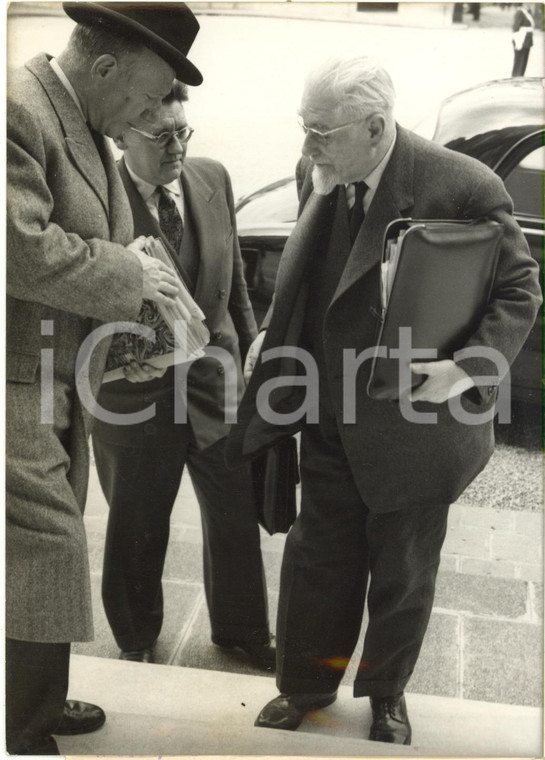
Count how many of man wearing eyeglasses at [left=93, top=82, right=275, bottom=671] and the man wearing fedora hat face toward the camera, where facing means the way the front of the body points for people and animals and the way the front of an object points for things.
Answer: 1

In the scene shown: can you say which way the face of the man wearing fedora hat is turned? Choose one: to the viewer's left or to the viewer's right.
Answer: to the viewer's right

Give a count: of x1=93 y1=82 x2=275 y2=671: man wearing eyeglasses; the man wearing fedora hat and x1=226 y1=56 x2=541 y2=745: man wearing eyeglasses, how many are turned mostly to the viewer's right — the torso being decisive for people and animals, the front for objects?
1

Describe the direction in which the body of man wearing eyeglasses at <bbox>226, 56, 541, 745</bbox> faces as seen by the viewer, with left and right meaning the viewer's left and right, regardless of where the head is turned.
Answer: facing the viewer and to the left of the viewer

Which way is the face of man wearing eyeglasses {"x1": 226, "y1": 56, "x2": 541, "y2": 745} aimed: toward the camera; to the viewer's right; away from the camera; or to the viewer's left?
to the viewer's left

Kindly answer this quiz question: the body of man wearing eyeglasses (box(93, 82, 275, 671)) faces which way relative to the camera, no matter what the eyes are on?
toward the camera

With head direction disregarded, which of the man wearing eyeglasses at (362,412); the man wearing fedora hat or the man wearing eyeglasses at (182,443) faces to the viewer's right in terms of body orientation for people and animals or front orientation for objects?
the man wearing fedora hat

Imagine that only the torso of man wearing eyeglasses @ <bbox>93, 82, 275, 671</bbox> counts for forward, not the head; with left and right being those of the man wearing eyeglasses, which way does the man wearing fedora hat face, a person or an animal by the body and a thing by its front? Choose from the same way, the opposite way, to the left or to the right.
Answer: to the left

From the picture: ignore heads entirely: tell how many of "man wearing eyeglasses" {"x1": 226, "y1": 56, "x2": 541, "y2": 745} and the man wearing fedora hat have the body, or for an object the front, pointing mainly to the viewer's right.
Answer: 1

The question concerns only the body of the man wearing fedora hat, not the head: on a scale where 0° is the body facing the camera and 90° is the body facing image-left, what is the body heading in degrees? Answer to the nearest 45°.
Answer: approximately 270°

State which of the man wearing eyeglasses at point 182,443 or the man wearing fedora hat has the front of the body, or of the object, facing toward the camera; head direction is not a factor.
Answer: the man wearing eyeglasses
